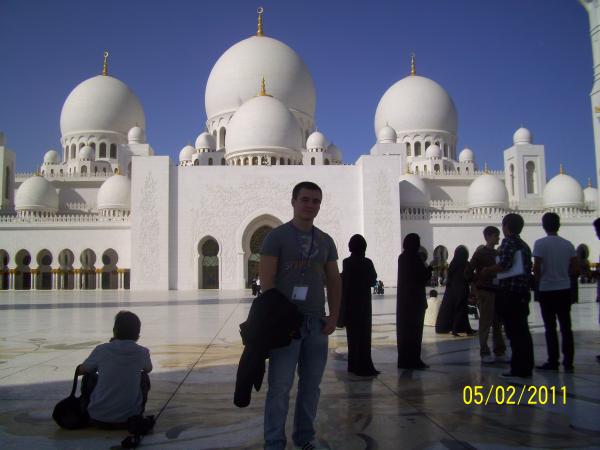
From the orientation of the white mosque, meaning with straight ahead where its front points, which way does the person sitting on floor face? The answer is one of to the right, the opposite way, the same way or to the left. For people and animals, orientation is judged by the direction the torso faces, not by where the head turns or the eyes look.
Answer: the opposite way

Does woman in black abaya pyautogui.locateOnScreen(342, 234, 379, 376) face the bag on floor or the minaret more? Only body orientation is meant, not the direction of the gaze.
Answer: the minaret

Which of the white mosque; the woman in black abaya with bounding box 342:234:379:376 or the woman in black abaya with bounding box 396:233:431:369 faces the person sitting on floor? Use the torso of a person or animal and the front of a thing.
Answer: the white mosque

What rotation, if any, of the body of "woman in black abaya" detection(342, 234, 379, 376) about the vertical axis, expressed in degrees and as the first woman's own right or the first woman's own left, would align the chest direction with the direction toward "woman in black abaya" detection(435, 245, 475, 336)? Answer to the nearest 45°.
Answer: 0° — they already face them

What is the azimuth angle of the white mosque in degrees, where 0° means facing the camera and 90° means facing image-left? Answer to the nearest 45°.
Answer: approximately 0°

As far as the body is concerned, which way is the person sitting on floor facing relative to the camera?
away from the camera

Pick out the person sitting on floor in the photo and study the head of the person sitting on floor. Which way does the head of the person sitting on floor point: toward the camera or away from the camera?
away from the camera

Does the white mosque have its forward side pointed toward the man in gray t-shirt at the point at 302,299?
yes

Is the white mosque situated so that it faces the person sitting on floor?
yes

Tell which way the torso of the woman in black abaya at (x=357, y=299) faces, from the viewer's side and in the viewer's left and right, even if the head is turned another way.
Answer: facing away from the viewer and to the right of the viewer
